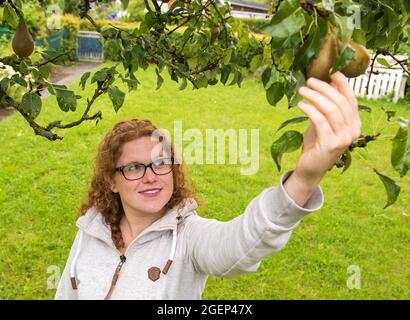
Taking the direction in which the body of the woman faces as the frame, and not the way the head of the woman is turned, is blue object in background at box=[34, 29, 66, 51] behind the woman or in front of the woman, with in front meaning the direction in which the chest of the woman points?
behind

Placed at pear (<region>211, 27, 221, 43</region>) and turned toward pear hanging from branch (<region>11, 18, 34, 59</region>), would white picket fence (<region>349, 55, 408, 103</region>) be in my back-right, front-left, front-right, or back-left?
back-right

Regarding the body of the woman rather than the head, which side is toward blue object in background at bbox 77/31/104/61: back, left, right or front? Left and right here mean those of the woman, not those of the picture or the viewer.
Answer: back

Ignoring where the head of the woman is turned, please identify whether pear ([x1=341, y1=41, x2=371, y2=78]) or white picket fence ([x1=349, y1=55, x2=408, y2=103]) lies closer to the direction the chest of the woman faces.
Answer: the pear

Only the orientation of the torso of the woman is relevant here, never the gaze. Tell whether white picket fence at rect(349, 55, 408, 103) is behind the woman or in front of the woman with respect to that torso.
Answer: behind

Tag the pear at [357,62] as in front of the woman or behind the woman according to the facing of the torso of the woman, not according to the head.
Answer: in front

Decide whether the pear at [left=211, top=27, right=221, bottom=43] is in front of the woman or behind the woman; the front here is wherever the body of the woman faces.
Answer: behind

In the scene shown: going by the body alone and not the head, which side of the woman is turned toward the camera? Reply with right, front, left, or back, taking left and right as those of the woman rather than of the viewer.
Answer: front
